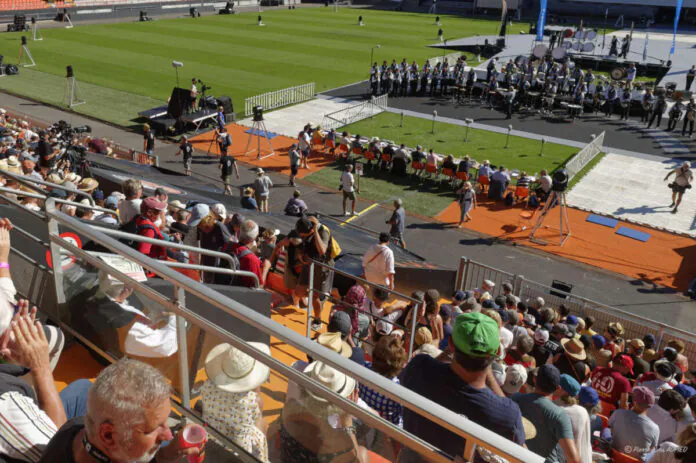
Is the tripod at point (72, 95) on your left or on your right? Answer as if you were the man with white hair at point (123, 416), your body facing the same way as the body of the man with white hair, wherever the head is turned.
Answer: on your left

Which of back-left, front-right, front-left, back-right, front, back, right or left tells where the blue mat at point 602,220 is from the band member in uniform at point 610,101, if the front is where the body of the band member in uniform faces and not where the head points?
front-left

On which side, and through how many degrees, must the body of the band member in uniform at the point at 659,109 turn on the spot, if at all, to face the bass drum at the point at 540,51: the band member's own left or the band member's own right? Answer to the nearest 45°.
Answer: approximately 90° to the band member's own right

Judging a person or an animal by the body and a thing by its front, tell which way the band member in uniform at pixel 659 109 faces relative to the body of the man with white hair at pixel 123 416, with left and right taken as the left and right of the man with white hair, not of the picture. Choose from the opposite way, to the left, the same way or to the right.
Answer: the opposite way

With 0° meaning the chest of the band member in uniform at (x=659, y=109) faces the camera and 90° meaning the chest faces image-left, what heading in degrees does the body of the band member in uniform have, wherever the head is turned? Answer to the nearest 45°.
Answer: approximately 45°

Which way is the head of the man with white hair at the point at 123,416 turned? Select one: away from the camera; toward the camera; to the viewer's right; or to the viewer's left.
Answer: to the viewer's right

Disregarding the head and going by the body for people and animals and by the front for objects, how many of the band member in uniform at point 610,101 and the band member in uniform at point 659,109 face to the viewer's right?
0

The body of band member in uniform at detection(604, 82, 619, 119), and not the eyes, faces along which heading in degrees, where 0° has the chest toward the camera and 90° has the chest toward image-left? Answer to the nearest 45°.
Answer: approximately 45°

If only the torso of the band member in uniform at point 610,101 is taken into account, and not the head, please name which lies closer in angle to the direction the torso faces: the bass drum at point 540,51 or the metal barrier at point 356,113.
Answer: the metal barrier
